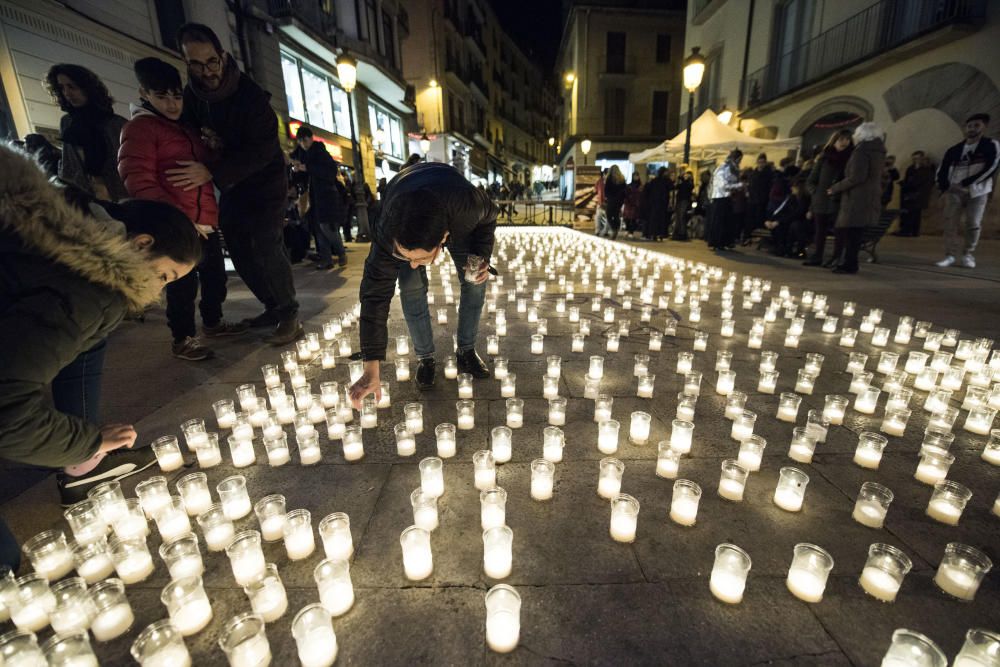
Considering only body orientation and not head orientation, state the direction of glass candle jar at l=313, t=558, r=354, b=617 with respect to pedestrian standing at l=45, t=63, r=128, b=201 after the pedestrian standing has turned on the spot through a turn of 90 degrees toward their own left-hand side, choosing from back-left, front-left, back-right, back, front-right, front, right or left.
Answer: front-right

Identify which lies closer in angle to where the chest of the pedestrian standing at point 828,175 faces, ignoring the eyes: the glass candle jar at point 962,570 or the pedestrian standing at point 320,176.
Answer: the glass candle jar

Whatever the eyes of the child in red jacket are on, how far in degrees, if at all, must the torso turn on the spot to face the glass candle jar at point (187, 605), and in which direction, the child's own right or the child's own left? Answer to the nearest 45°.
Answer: approximately 45° to the child's own right

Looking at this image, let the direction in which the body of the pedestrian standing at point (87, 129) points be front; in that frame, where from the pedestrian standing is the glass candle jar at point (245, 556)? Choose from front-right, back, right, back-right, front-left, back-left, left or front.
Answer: front-left

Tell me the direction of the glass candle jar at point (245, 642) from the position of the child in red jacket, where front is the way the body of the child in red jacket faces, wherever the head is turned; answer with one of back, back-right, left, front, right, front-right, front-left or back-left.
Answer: front-right

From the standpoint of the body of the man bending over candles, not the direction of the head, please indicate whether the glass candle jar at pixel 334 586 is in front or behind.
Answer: in front

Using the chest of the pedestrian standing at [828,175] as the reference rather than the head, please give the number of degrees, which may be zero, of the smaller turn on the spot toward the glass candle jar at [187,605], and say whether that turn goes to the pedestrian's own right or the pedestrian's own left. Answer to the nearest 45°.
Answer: approximately 45° to the pedestrian's own right

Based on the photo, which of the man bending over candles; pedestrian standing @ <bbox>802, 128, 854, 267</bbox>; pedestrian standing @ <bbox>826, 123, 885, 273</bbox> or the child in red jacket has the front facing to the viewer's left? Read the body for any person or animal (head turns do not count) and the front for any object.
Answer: pedestrian standing @ <bbox>826, 123, 885, 273</bbox>

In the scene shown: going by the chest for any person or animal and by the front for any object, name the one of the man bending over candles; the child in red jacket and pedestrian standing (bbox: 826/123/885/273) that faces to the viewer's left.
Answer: the pedestrian standing

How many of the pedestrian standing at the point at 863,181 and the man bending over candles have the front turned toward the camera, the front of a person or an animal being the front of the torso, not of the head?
1

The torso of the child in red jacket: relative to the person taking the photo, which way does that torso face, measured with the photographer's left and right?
facing the viewer and to the right of the viewer

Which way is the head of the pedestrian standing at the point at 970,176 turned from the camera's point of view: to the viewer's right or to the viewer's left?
to the viewer's left

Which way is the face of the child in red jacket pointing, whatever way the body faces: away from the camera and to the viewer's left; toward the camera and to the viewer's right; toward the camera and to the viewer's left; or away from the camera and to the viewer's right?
toward the camera and to the viewer's right

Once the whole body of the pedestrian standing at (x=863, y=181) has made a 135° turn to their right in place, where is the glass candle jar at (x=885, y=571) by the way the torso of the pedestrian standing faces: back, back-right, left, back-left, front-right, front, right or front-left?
back-right

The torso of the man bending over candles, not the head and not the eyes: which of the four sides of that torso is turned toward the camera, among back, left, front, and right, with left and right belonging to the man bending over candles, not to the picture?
front
